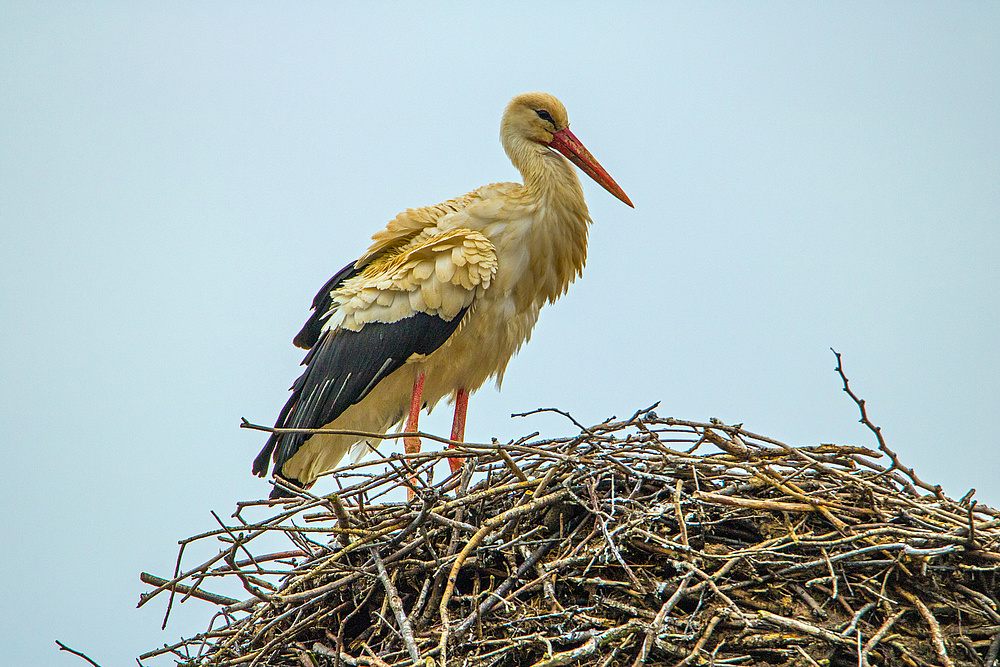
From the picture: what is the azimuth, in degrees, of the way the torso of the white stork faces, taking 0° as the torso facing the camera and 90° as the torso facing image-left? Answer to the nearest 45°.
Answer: approximately 270°
